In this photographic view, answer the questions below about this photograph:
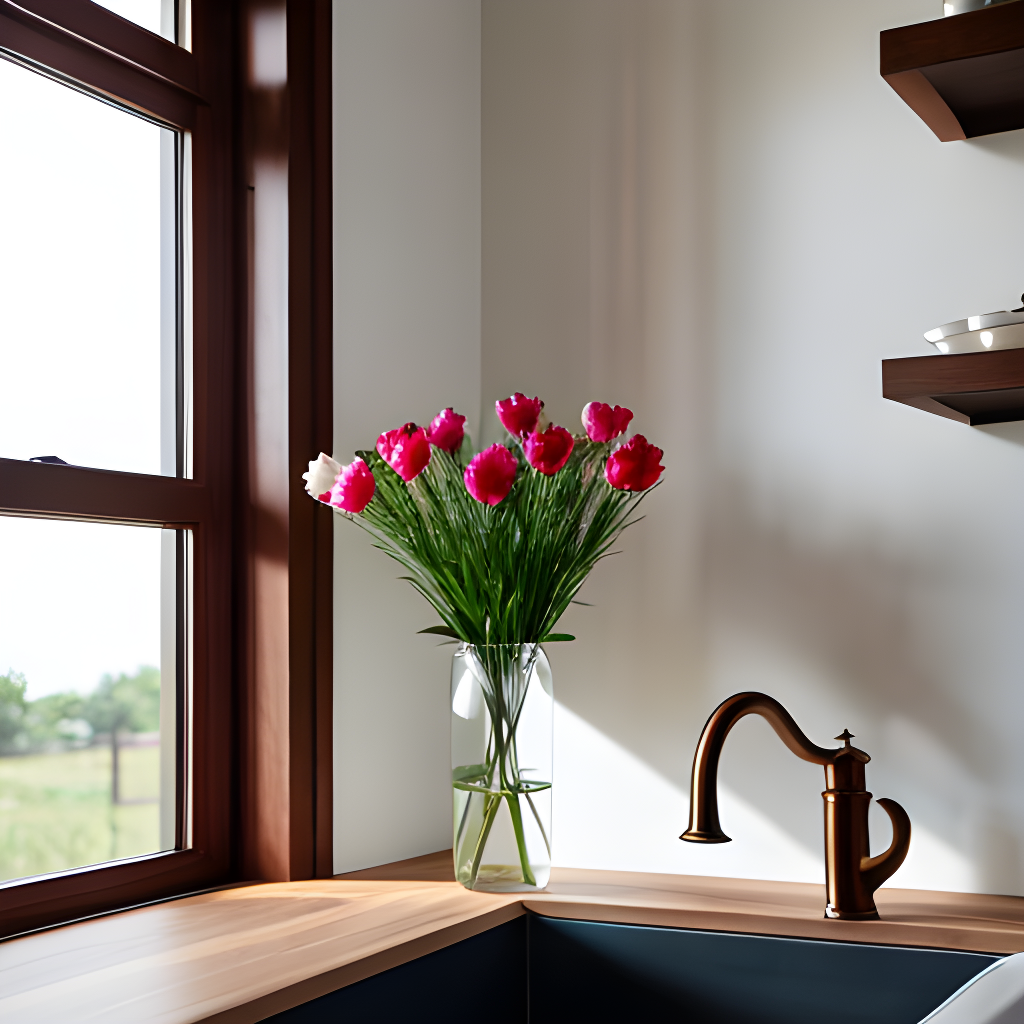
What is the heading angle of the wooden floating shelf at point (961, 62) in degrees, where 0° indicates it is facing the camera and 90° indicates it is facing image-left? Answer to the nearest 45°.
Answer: approximately 45°

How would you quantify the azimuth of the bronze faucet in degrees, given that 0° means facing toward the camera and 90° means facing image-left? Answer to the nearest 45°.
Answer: approximately 90°
